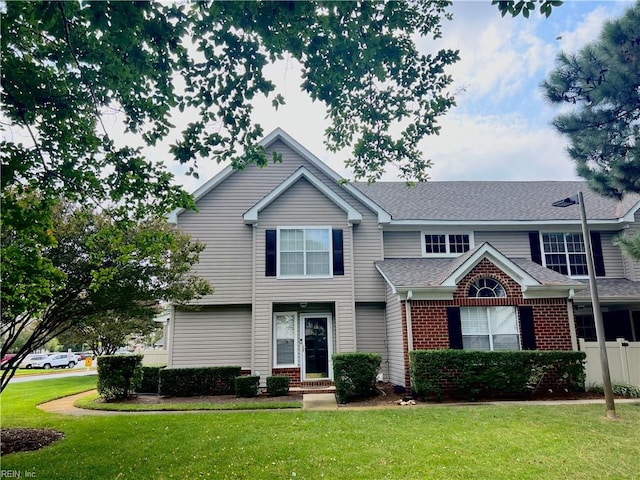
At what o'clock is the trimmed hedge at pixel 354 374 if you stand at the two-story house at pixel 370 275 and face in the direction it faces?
The trimmed hedge is roughly at 12 o'clock from the two-story house.

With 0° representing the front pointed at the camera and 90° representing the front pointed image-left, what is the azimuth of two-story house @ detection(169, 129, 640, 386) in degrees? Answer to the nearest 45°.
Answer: approximately 0°

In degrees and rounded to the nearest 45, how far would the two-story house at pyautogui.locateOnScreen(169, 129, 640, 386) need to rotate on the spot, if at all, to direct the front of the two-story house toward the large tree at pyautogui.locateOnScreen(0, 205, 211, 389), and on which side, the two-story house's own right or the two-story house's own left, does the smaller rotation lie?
approximately 45° to the two-story house's own right

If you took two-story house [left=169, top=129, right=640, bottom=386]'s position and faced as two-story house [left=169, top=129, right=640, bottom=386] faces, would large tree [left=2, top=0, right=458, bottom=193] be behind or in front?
in front

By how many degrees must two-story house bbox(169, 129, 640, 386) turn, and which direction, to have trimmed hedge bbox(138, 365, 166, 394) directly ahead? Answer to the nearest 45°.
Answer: approximately 90° to its right

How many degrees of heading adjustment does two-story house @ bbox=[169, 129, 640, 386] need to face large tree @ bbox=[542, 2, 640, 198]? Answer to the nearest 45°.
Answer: approximately 45° to its left

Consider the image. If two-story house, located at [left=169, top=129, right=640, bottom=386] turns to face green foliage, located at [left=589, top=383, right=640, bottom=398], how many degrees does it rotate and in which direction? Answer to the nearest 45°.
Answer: approximately 90° to its left

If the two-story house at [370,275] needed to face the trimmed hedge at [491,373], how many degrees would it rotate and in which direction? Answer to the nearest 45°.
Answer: approximately 45° to its left

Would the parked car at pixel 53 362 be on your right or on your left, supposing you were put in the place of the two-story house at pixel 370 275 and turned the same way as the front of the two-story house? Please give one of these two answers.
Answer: on your right

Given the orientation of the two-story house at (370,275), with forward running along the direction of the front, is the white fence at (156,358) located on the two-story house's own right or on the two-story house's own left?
on the two-story house's own right
